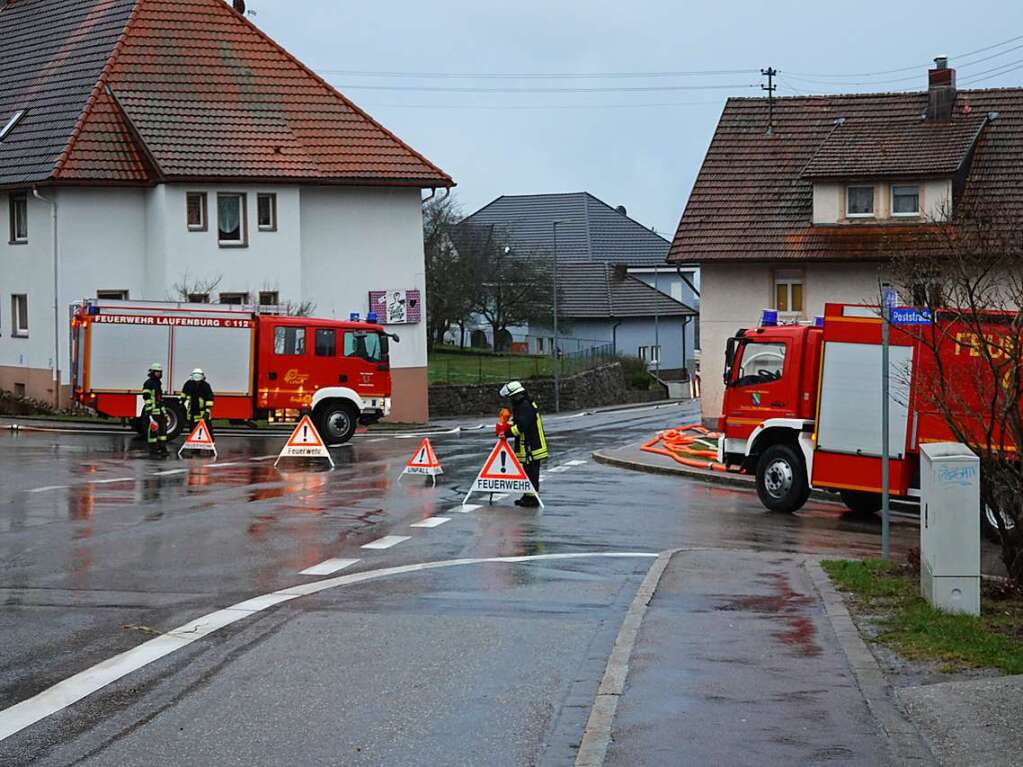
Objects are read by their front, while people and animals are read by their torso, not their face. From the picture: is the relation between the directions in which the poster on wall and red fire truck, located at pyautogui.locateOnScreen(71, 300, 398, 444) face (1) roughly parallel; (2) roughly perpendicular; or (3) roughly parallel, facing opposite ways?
roughly perpendicular

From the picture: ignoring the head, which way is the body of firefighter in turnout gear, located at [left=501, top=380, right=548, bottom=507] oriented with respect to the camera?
to the viewer's left

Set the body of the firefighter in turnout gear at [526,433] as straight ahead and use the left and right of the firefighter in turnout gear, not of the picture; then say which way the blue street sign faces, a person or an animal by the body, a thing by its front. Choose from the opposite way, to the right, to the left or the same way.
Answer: to the left

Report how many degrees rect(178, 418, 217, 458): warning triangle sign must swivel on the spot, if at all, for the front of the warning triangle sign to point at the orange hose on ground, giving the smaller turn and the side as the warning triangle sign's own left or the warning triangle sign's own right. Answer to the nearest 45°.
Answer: approximately 90° to the warning triangle sign's own left

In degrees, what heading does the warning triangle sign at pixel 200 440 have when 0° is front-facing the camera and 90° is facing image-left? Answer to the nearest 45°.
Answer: approximately 0°

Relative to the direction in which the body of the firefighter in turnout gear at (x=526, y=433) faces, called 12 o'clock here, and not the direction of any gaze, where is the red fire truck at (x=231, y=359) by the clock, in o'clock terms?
The red fire truck is roughly at 2 o'clock from the firefighter in turnout gear.

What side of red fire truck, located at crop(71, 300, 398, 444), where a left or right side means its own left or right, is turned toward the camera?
right

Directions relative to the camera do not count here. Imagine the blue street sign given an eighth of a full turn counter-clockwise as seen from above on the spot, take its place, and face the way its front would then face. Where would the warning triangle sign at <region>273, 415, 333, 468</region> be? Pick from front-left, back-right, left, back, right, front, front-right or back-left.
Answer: back

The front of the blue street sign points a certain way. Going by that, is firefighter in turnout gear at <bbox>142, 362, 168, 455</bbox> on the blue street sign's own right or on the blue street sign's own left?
on the blue street sign's own right

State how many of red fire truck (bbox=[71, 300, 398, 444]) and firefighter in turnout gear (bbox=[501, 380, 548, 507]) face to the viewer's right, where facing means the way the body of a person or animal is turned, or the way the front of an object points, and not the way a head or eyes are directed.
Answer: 1
